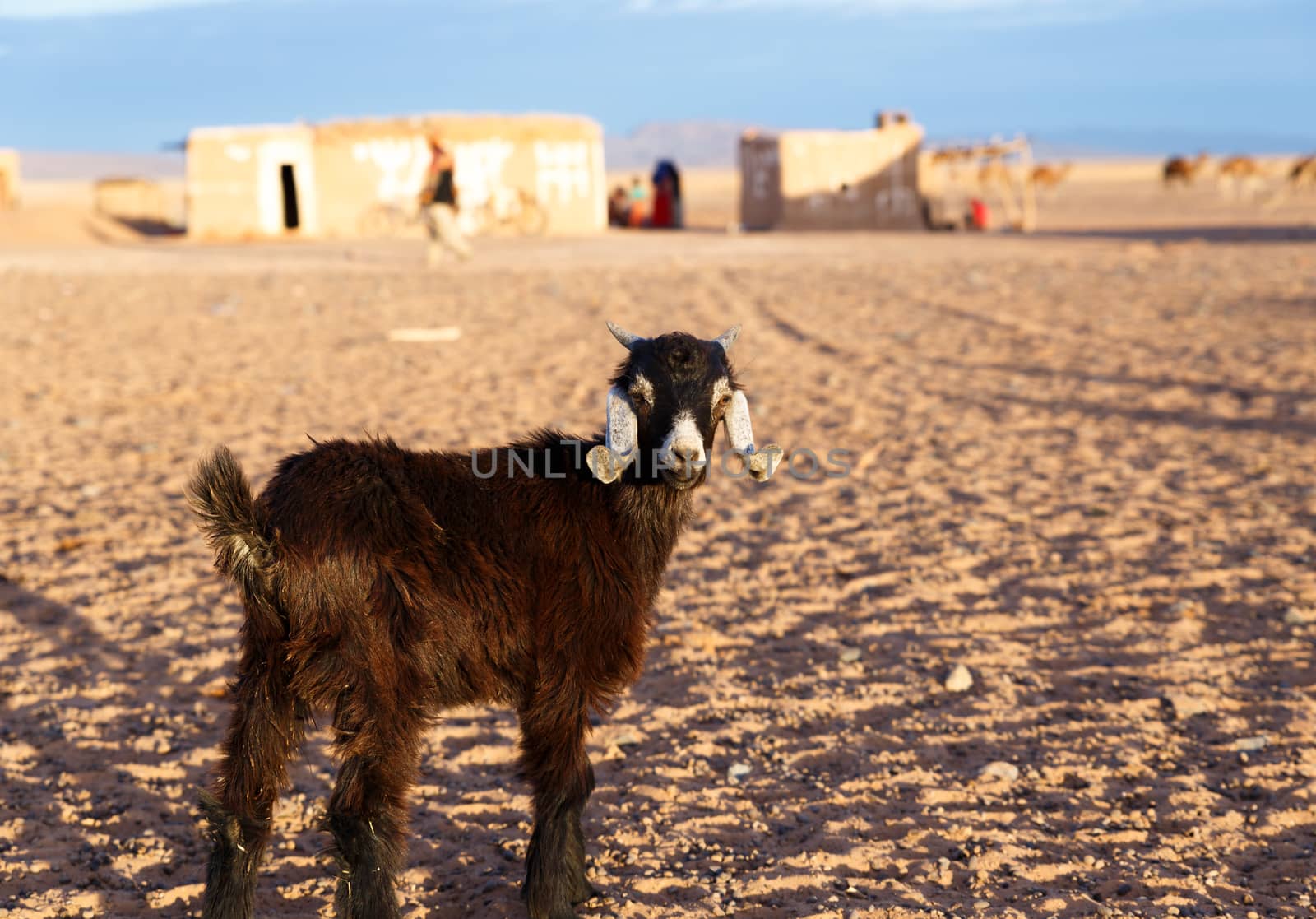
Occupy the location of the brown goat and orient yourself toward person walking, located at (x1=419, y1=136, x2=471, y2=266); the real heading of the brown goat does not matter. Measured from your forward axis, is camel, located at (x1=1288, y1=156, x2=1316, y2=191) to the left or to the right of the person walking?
right

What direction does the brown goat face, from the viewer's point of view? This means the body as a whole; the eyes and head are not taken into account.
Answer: to the viewer's right

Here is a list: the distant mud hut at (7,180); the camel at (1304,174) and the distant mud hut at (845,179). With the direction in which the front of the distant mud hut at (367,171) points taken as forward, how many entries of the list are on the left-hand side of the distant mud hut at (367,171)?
2

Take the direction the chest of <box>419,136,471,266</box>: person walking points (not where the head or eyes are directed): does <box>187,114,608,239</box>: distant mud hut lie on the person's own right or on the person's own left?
on the person's own right

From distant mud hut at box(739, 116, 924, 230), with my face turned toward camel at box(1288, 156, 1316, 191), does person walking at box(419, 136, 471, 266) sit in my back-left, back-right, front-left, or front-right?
back-right

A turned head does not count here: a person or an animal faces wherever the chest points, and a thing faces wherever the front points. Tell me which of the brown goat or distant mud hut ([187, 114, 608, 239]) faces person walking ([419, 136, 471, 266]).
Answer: the distant mud hut

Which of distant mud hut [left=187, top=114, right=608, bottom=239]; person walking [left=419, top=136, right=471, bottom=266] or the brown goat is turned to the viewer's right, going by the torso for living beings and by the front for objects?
the brown goat

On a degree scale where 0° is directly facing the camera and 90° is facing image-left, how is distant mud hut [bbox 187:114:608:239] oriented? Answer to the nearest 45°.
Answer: approximately 0°

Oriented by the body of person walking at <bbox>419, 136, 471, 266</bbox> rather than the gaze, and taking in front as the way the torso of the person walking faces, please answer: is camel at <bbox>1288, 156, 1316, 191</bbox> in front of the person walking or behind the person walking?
behind

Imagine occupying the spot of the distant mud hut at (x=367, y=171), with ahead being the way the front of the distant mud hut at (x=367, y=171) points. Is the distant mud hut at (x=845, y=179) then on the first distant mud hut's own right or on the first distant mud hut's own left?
on the first distant mud hut's own left
